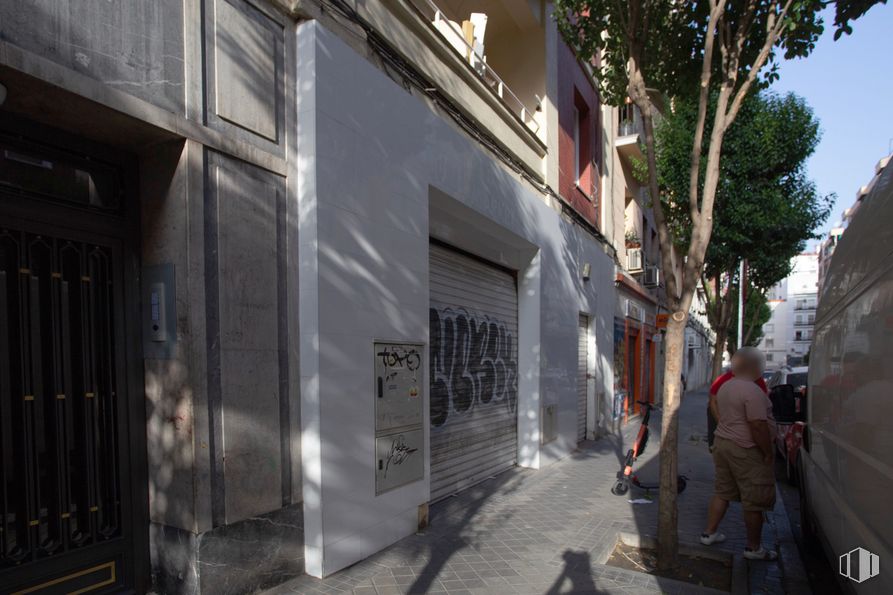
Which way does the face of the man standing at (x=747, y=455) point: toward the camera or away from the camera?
away from the camera

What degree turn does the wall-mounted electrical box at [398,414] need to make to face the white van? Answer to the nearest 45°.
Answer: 0° — it already faces it

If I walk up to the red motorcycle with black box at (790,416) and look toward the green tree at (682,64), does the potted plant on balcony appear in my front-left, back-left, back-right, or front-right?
back-right

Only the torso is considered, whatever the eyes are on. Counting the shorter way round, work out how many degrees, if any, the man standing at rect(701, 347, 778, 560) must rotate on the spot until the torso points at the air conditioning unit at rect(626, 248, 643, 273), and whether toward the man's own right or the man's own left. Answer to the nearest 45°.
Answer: approximately 45° to the man's own left

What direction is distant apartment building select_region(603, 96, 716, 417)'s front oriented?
to the viewer's right

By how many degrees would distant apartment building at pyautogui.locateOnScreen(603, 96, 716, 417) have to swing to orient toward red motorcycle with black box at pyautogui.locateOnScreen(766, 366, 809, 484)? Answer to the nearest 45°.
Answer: approximately 90° to its right
